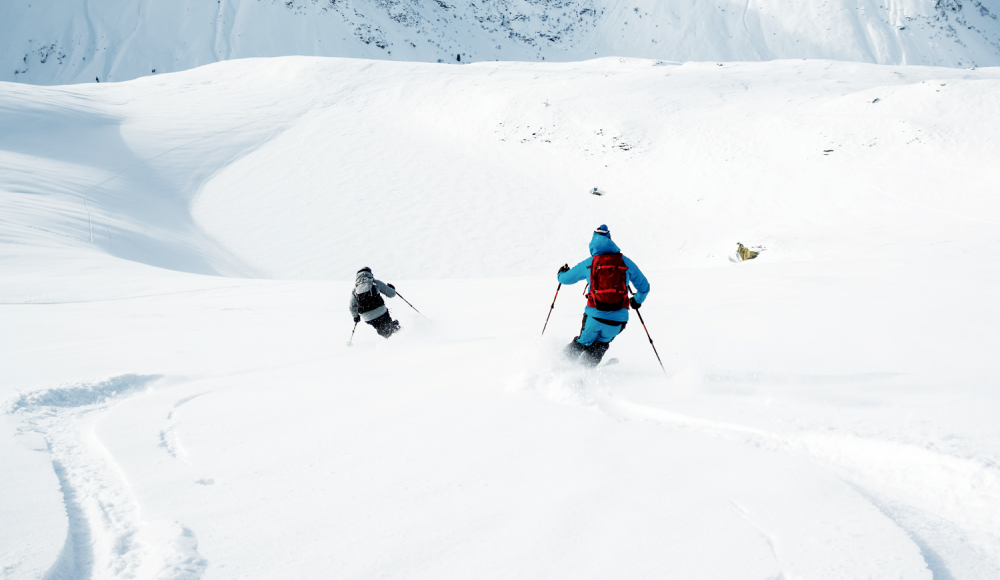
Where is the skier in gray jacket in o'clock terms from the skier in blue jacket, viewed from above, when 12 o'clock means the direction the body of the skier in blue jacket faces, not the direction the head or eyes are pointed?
The skier in gray jacket is roughly at 10 o'clock from the skier in blue jacket.

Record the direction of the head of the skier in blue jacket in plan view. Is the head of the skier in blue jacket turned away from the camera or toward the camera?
away from the camera

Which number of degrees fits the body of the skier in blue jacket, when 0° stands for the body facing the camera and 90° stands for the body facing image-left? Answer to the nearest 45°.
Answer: approximately 180°
